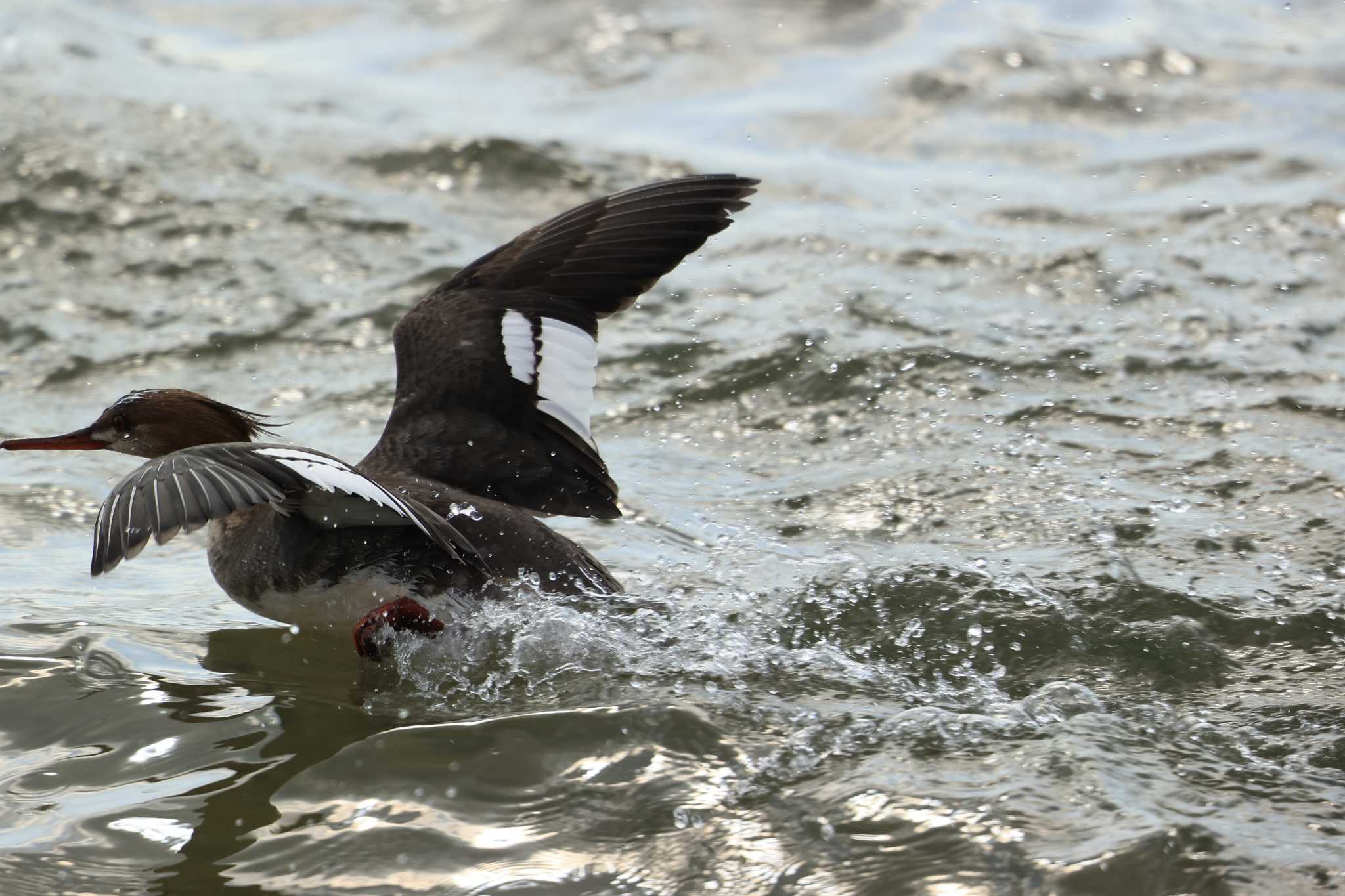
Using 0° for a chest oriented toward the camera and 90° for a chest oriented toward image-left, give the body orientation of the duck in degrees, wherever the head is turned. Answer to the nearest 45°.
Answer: approximately 90°
